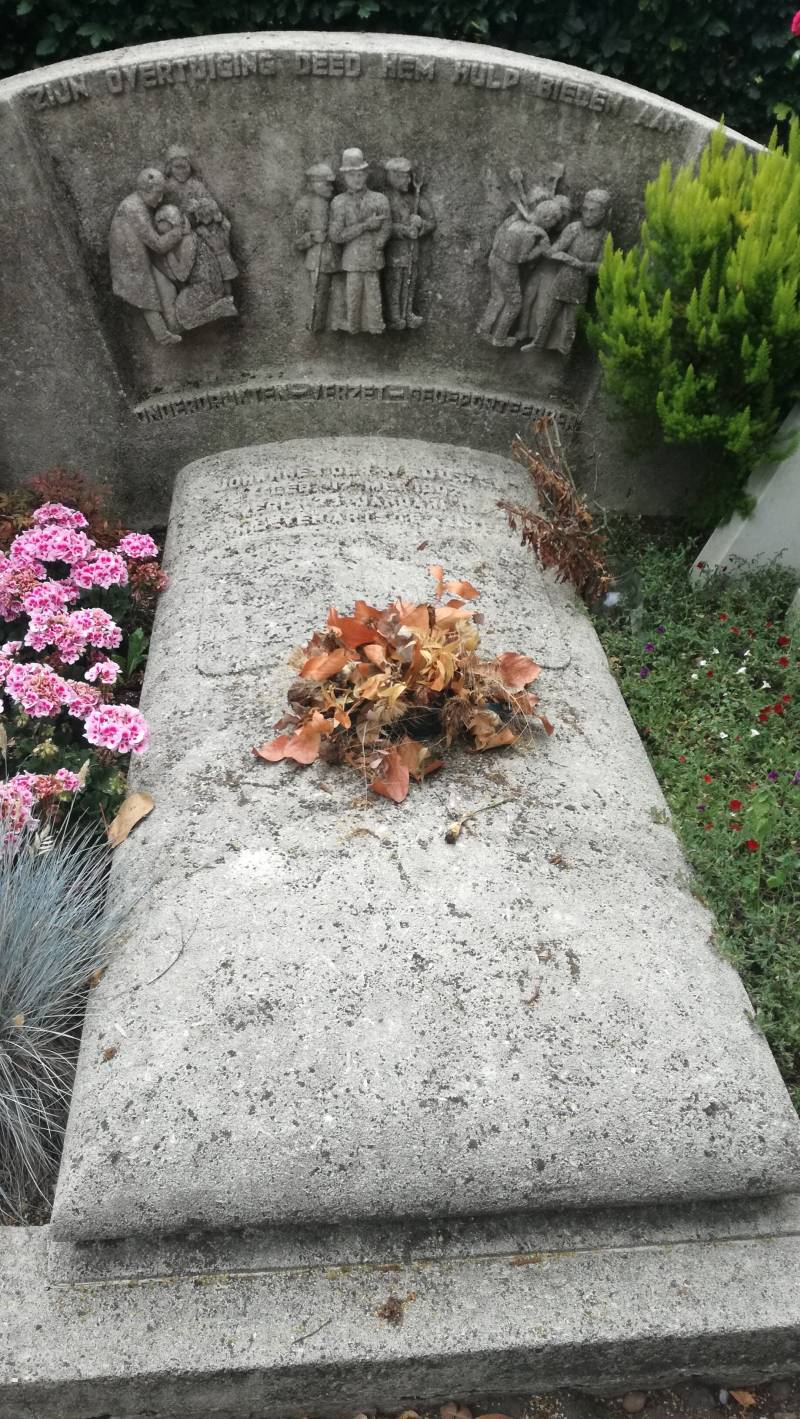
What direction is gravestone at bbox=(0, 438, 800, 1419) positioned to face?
toward the camera

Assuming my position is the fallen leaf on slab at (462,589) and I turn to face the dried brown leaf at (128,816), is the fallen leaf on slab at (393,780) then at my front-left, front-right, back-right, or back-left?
front-left

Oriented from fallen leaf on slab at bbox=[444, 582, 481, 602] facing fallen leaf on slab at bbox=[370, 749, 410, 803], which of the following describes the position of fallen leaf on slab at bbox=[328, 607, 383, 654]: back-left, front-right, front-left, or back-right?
front-right

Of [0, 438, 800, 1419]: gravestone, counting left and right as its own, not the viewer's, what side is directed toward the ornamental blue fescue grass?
right

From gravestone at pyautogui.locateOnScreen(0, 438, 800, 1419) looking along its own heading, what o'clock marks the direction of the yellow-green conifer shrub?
The yellow-green conifer shrub is roughly at 6 o'clock from the gravestone.

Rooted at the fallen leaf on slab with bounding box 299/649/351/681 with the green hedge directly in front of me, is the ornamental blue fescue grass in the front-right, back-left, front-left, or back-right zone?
back-left

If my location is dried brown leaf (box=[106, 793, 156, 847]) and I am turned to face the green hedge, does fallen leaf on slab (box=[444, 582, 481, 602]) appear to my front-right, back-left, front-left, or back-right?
front-right

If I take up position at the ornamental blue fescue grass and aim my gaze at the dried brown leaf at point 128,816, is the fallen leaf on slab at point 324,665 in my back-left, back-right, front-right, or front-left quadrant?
front-right

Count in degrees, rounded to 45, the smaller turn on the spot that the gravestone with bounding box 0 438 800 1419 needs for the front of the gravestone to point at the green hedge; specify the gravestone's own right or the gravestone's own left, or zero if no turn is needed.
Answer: approximately 180°
